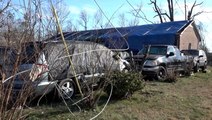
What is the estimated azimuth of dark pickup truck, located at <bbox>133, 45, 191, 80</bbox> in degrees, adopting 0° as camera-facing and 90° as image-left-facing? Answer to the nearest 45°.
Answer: approximately 45°

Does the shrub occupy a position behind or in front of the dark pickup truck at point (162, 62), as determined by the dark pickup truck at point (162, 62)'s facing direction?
in front

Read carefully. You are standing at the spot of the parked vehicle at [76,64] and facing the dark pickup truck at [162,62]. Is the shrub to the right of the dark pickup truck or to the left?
right
